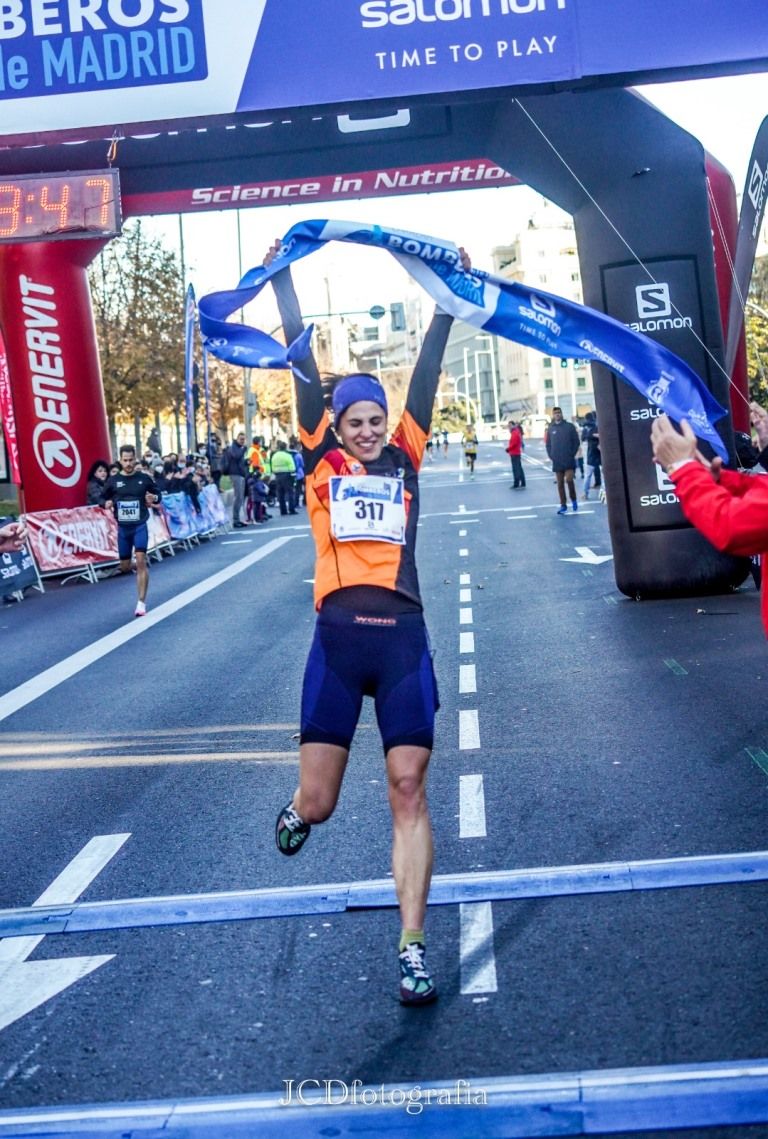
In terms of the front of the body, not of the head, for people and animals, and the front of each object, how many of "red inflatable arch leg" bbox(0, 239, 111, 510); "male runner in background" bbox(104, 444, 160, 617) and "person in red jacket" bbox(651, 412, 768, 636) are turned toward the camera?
2

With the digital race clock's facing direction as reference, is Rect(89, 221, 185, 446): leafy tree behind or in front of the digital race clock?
behind

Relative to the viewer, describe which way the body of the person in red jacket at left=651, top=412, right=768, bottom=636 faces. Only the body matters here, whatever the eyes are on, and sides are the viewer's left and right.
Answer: facing to the left of the viewer

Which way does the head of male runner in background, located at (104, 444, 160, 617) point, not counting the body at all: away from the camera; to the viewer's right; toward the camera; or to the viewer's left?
toward the camera

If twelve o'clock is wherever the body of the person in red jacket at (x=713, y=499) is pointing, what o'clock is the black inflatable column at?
The black inflatable column is roughly at 3 o'clock from the person in red jacket.

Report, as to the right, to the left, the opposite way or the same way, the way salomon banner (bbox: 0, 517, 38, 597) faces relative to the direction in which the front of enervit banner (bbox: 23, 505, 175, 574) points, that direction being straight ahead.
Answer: the same way

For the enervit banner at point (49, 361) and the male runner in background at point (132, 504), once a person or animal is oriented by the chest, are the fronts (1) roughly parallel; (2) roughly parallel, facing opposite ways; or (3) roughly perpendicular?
roughly parallel

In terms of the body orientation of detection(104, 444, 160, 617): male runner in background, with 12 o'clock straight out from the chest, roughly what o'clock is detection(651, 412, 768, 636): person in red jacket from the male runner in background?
The person in red jacket is roughly at 12 o'clock from the male runner in background.

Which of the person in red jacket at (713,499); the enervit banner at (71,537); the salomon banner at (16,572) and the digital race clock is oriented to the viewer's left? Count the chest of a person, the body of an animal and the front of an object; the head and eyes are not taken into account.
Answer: the person in red jacket

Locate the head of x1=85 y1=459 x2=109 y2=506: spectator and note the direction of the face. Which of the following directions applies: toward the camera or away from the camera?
toward the camera

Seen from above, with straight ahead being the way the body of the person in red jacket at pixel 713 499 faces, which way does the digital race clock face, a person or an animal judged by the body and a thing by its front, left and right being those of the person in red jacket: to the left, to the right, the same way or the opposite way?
to the left

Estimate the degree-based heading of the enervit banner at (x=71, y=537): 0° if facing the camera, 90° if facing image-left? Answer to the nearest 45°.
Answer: approximately 315°

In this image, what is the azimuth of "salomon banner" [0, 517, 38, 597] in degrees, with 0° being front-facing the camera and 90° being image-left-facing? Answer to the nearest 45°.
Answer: approximately 315°

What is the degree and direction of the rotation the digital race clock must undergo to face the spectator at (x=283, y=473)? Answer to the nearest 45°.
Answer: approximately 180°

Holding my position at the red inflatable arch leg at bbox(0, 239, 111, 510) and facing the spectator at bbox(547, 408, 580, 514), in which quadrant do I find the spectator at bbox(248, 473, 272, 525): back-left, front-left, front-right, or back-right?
front-left

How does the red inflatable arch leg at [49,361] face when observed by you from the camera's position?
facing the viewer

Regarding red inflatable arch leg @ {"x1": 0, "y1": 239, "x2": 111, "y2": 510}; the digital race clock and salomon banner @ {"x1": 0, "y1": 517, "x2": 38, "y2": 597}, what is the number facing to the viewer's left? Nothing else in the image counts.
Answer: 0
